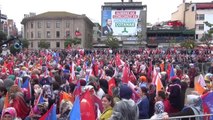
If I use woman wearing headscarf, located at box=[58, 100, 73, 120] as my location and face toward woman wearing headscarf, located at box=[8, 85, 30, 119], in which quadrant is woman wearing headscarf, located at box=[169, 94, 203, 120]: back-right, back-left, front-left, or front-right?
back-right

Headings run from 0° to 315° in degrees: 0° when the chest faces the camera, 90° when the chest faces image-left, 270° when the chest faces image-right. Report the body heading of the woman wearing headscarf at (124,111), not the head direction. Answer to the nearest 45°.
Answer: approximately 180°

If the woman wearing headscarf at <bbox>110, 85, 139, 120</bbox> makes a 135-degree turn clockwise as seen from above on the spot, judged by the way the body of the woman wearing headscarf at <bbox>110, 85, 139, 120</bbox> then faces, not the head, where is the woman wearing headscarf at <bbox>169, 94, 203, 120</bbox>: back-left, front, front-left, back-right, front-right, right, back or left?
left

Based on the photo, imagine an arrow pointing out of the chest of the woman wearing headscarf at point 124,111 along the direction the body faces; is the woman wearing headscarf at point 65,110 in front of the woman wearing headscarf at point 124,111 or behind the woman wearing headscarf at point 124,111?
in front

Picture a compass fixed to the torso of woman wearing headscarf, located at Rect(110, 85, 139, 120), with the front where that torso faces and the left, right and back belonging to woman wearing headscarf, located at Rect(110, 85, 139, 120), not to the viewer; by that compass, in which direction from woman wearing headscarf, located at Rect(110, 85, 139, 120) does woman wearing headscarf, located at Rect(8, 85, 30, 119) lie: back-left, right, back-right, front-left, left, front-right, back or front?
front-left
